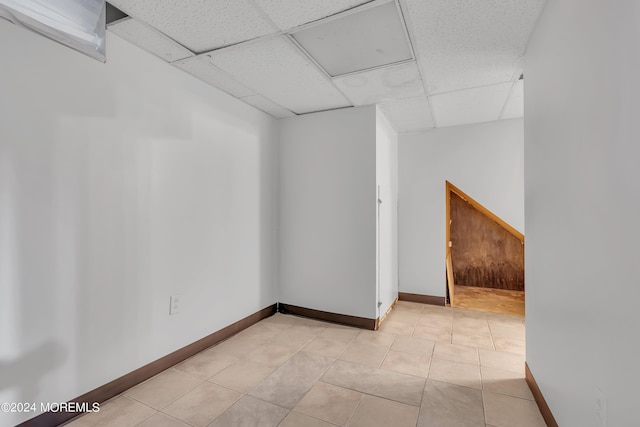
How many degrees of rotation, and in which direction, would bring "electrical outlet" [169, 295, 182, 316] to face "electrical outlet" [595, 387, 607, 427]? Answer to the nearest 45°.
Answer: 0° — it already faces it

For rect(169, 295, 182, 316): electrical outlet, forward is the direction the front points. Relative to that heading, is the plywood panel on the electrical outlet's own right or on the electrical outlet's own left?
on the electrical outlet's own left

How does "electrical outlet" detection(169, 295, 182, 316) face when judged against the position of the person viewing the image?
facing the viewer and to the right of the viewer

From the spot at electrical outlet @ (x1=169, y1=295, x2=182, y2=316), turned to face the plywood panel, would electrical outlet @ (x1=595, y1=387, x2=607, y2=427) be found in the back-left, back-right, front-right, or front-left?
front-right
